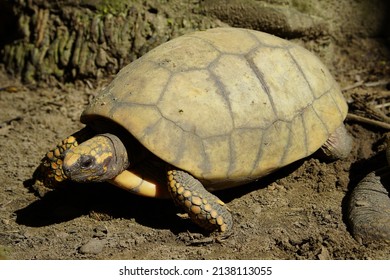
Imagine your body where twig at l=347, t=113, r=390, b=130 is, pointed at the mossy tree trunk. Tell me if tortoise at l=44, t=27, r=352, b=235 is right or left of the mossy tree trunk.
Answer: left

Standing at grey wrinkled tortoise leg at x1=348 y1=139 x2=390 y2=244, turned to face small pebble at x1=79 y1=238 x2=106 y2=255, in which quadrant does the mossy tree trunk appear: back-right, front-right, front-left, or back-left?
front-right

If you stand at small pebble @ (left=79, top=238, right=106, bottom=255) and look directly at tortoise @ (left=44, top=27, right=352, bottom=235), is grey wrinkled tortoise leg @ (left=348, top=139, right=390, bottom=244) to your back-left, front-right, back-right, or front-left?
front-right

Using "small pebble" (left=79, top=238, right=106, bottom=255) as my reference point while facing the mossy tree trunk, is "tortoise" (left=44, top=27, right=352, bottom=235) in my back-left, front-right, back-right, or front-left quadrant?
front-right

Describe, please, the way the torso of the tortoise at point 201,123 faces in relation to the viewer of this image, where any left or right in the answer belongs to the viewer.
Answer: facing the viewer and to the left of the viewer

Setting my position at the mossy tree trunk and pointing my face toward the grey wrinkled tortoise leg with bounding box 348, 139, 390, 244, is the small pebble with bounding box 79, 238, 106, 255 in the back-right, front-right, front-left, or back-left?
front-right

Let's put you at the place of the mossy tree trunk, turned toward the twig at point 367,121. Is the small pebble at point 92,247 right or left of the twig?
right

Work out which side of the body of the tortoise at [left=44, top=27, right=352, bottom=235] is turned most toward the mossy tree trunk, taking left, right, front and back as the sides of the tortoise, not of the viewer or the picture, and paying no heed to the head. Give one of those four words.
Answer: right

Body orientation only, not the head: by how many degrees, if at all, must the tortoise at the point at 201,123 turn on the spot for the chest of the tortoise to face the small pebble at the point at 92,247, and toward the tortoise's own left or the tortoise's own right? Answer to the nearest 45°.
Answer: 0° — it already faces it

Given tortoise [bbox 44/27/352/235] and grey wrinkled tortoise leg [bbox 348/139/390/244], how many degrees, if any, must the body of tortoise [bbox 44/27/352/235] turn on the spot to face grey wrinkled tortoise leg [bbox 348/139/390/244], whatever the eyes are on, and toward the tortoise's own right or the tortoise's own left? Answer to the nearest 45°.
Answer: approximately 135° to the tortoise's own left

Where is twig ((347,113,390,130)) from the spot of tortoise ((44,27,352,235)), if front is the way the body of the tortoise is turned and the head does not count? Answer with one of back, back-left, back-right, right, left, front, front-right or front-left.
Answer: back

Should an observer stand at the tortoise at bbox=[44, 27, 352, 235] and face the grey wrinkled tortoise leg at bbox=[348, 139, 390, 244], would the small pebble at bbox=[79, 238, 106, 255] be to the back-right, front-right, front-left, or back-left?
back-right

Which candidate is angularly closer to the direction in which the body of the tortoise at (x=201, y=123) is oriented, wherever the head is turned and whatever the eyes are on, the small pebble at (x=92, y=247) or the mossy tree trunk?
the small pebble
